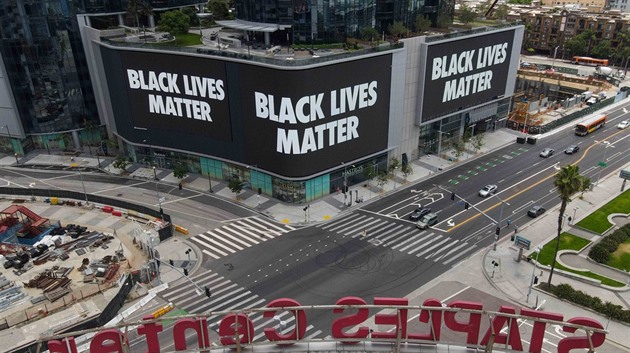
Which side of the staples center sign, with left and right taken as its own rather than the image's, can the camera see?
back
